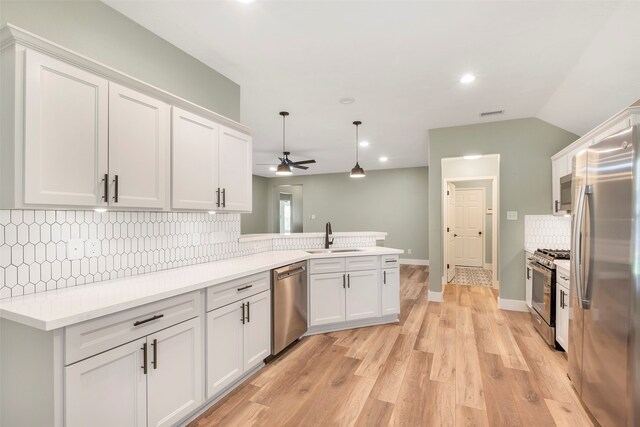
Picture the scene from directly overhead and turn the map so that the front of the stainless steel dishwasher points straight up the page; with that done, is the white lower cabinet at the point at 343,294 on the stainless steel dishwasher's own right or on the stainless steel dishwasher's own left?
on the stainless steel dishwasher's own left

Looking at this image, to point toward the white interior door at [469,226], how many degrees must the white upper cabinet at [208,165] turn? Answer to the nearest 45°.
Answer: approximately 90° to its left

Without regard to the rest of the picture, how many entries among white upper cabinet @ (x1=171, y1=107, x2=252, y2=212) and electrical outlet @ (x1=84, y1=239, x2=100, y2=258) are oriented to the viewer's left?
0

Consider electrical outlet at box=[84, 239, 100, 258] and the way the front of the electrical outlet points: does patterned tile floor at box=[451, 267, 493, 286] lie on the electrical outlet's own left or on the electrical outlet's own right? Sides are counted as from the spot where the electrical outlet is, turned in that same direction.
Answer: on the electrical outlet's own left

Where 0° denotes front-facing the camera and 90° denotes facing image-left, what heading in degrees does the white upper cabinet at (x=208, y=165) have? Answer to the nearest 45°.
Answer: approximately 315°

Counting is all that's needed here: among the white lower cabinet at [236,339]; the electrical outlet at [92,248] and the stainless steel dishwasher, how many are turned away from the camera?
0

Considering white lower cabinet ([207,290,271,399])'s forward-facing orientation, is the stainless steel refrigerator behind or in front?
in front

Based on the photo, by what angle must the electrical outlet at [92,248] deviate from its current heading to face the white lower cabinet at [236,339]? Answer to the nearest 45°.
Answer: approximately 45° to its left

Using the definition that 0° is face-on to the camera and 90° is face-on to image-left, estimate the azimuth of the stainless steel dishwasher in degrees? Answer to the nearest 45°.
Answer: approximately 315°

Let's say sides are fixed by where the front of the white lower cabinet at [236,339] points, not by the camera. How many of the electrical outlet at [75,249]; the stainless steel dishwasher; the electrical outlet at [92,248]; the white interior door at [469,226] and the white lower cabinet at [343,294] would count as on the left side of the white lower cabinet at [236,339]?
3

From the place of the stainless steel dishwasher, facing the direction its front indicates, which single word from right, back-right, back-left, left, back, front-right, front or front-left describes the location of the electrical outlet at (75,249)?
right

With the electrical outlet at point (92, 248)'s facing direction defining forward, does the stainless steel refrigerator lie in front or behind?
in front

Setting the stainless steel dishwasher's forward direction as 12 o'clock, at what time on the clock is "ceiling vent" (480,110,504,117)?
The ceiling vent is roughly at 10 o'clock from the stainless steel dishwasher.
